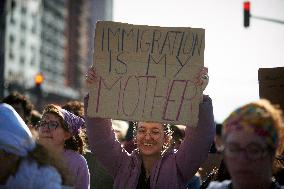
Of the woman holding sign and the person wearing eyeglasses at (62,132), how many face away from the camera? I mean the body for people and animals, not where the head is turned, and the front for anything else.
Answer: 0

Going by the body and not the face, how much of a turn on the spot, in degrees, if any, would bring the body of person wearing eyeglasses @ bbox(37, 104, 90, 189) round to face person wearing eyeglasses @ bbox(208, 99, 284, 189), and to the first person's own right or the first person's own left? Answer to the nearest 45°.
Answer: approximately 45° to the first person's own left

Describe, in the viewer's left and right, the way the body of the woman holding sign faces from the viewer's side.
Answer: facing the viewer

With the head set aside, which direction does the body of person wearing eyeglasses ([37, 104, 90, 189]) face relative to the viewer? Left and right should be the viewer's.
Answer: facing the viewer and to the left of the viewer

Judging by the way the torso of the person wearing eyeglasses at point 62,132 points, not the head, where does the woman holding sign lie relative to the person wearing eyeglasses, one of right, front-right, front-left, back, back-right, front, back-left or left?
left

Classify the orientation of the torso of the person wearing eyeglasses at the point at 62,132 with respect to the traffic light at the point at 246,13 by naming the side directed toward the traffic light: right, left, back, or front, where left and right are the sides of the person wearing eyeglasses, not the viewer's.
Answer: back

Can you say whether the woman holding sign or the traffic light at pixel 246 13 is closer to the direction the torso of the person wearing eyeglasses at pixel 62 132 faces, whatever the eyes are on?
the woman holding sign

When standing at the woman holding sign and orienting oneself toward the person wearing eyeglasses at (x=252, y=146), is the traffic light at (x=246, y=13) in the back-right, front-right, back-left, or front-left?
back-left

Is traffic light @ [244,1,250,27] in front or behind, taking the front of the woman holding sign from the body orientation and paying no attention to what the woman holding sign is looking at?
behind
